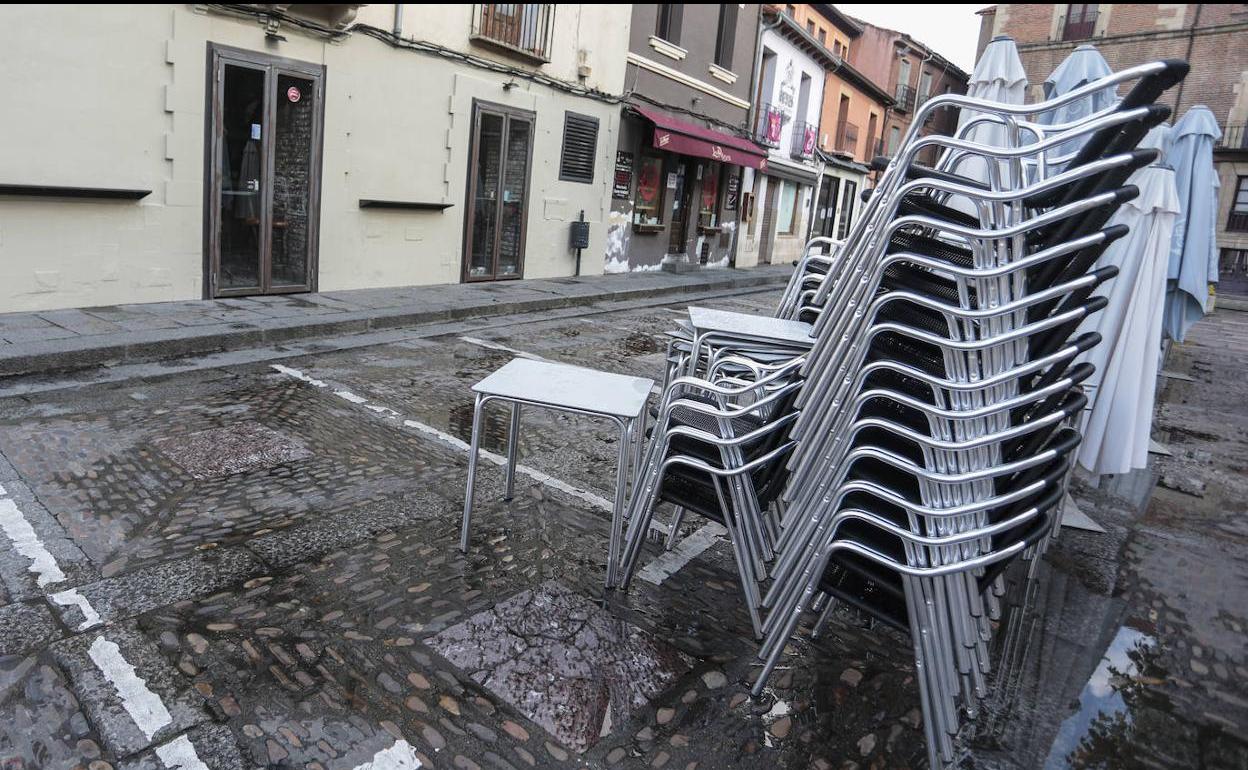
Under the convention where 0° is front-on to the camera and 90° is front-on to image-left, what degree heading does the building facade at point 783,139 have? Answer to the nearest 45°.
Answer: approximately 315°
